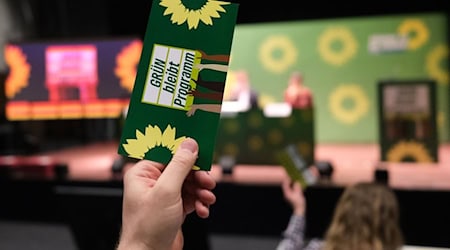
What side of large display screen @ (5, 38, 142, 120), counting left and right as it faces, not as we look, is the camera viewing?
front

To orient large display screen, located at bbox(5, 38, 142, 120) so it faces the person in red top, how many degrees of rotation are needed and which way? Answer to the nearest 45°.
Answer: approximately 90° to its left
